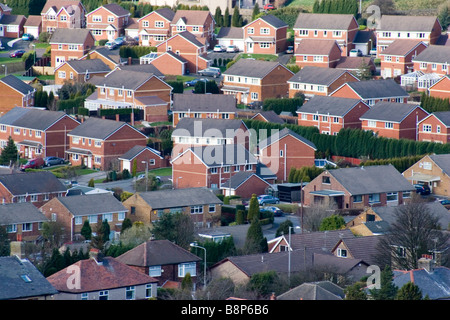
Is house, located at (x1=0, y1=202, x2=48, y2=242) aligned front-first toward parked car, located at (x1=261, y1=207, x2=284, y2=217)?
no

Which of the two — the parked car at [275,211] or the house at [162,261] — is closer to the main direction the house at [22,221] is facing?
the house

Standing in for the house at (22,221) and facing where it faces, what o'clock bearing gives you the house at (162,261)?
the house at (162,261) is roughly at 11 o'clock from the house at (22,221).

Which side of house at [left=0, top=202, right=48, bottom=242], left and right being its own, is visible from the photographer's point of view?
front

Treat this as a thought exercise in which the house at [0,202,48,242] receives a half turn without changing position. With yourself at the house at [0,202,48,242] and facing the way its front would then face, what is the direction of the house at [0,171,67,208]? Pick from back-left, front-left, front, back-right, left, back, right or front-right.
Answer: front

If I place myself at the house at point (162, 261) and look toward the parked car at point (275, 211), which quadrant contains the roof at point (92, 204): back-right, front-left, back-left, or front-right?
front-left

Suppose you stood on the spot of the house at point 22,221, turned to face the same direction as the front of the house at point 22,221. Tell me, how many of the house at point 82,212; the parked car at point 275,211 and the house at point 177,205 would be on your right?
0

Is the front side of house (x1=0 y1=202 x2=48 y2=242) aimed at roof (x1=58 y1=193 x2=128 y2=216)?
no

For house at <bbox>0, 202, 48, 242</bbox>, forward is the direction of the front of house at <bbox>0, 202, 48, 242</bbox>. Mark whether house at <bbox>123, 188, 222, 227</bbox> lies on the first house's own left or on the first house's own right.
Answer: on the first house's own left

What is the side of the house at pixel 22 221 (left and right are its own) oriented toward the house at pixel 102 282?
front
